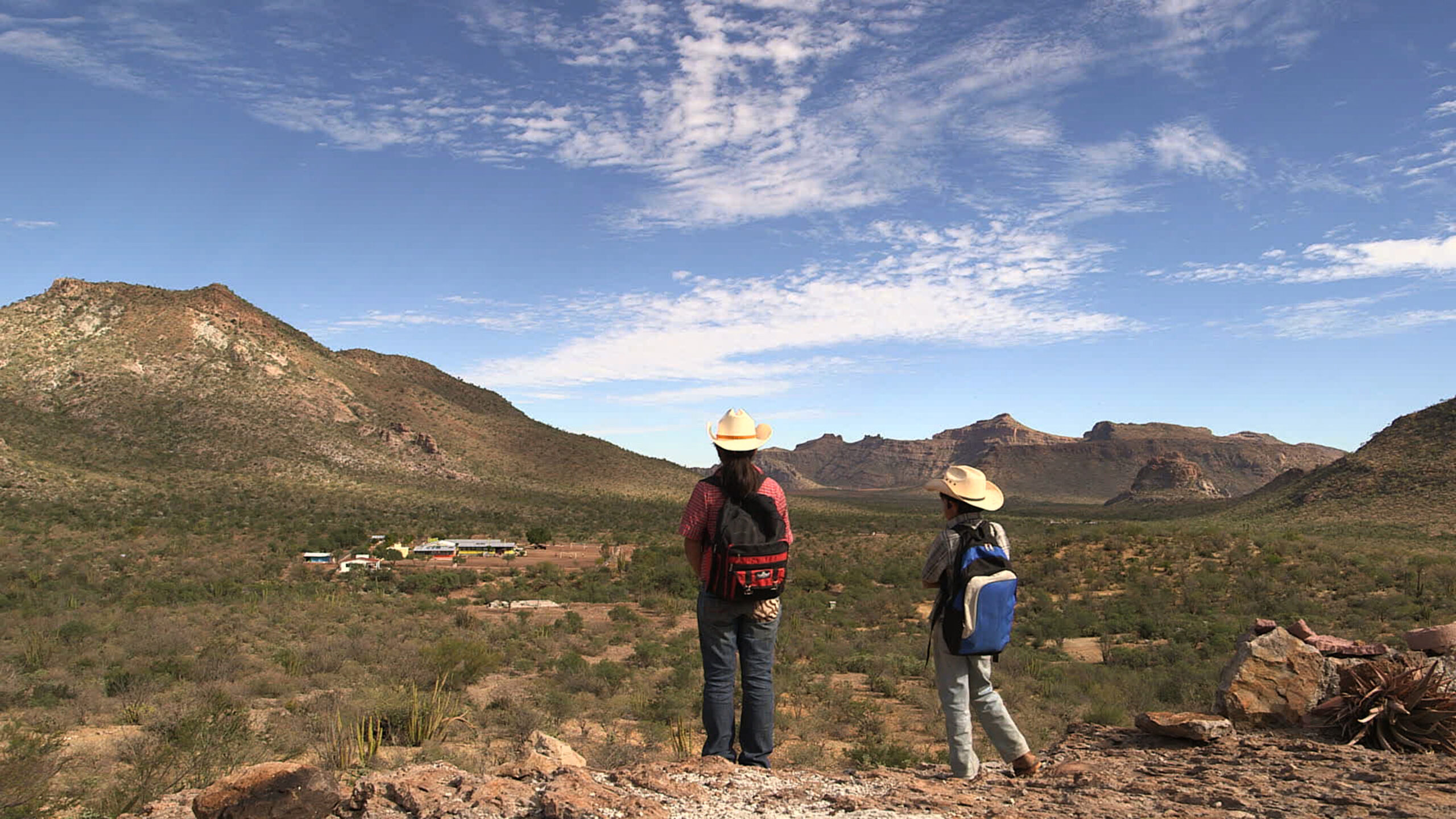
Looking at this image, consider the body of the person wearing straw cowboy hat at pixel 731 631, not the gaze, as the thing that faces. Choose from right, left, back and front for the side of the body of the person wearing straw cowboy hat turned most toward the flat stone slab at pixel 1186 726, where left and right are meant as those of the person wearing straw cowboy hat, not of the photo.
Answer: right

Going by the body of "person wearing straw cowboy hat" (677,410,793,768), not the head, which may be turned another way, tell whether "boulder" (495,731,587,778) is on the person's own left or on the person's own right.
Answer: on the person's own left

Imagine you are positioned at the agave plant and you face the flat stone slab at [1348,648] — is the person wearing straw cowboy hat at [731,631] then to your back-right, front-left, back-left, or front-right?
back-left

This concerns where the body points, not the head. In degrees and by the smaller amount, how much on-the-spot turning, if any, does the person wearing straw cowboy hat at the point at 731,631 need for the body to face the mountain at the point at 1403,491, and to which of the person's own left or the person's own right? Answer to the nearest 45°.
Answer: approximately 45° to the person's own right

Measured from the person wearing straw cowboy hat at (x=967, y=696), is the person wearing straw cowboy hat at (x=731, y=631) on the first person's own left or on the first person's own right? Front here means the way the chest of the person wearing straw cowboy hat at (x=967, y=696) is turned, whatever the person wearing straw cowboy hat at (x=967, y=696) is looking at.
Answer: on the first person's own left

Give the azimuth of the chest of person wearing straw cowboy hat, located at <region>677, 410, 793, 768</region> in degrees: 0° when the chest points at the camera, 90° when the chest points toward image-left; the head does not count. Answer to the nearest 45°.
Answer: approximately 180°

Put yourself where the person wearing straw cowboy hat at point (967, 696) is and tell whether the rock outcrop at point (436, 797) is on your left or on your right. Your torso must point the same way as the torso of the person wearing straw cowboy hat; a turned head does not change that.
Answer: on your left

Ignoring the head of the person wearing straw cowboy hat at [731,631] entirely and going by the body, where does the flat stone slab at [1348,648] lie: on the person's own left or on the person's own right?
on the person's own right

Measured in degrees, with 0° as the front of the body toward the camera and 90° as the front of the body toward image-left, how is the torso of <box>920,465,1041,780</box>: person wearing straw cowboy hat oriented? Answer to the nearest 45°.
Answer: approximately 135°

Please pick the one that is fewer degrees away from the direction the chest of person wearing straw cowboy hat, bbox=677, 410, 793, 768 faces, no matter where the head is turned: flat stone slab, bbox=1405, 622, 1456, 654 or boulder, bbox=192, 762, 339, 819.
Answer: the flat stone slab

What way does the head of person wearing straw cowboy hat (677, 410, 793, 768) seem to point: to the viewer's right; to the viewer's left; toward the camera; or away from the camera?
away from the camera
